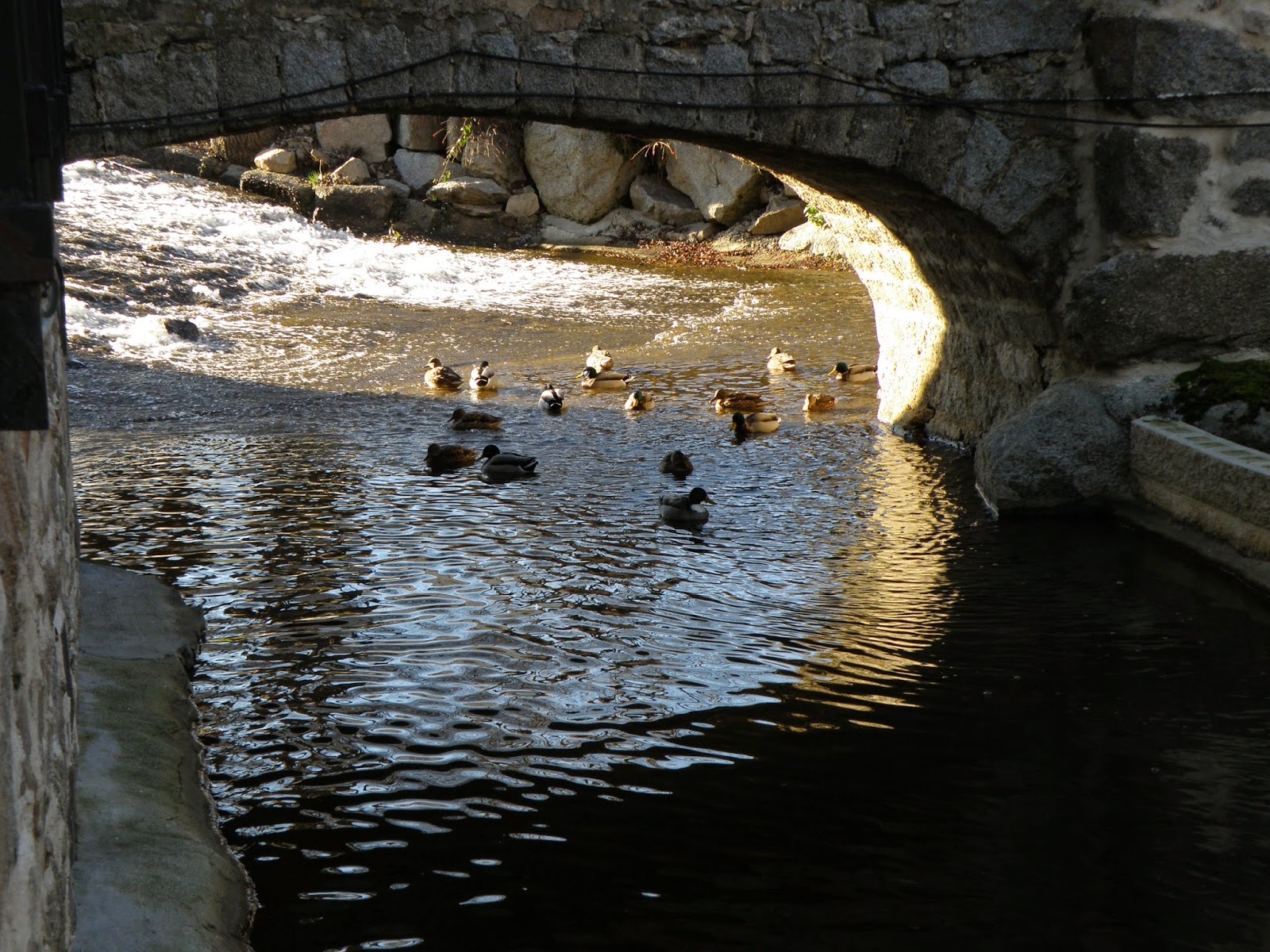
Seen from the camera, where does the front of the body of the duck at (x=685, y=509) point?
to the viewer's right

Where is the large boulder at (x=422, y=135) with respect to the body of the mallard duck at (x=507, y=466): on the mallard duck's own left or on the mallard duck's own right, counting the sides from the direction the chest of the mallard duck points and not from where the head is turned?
on the mallard duck's own right

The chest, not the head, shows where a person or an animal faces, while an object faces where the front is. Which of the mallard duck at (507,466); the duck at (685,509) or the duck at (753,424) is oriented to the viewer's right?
the duck at (685,509)

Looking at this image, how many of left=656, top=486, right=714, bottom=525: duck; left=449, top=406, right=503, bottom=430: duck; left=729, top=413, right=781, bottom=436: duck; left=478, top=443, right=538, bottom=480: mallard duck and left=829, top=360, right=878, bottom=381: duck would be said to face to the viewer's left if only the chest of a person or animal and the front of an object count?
4

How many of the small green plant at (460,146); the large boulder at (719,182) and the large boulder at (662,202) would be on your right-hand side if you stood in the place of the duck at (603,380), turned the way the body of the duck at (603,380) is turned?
3

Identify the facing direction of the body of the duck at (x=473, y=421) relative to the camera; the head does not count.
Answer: to the viewer's left

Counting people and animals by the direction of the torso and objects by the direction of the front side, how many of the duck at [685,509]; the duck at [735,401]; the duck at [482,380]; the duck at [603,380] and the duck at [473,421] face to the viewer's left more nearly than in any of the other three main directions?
3

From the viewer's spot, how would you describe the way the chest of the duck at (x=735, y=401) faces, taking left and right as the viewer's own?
facing to the left of the viewer

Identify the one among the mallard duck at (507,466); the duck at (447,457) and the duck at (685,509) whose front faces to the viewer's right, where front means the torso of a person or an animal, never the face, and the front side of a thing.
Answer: the duck at (685,509)

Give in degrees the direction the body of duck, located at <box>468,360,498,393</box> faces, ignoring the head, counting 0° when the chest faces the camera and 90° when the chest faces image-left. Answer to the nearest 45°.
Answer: approximately 180°

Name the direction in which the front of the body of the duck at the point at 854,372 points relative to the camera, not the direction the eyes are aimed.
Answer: to the viewer's left

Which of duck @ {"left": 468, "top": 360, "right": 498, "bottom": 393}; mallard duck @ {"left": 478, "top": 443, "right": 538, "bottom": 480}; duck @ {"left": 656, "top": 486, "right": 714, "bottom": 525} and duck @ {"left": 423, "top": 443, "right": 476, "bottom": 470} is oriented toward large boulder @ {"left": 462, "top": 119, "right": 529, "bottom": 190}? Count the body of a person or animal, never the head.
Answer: duck @ {"left": 468, "top": 360, "right": 498, "bottom": 393}

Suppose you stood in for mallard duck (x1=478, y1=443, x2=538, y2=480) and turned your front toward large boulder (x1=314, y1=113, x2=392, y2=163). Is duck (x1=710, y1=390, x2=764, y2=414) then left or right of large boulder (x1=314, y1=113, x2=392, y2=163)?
right

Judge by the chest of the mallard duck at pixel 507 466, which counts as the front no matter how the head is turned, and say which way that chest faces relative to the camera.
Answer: to the viewer's left

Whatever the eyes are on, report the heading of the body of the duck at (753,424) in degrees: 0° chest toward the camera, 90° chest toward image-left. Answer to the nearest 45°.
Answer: approximately 90°

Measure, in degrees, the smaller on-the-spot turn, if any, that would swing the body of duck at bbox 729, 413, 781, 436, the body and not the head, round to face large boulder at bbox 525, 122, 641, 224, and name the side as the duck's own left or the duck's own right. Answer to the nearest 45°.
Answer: approximately 90° to the duck's own right
